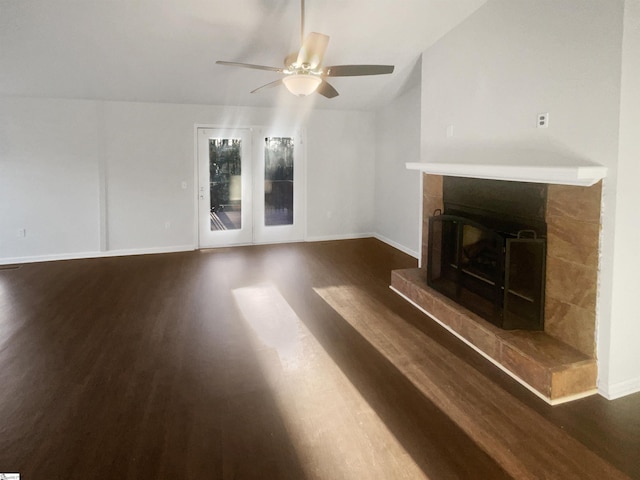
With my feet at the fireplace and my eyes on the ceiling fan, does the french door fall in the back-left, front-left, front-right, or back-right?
front-right

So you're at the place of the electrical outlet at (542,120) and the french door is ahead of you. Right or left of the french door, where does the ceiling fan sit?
left

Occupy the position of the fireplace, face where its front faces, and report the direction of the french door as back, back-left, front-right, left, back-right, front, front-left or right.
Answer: right

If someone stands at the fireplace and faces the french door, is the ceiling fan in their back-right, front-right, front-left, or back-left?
front-left

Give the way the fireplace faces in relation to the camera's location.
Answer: facing the viewer and to the left of the viewer
